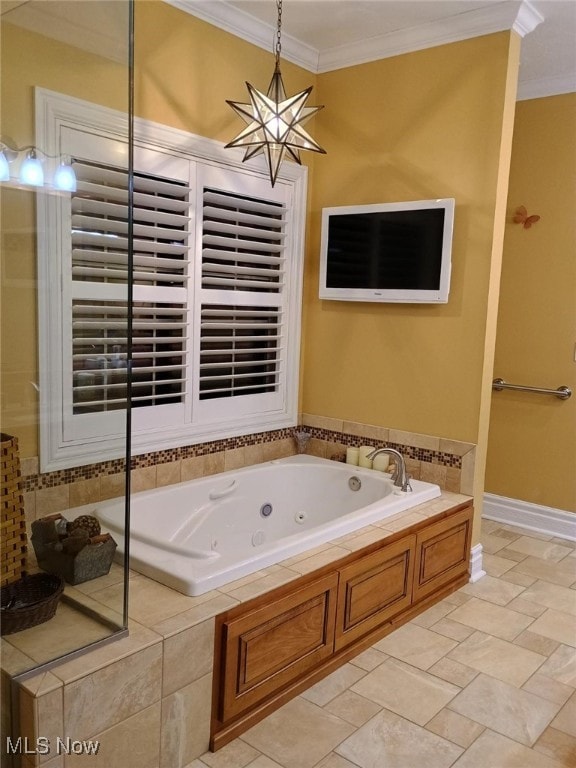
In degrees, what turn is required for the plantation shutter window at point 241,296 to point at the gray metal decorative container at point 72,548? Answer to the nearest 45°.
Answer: approximately 45° to its right

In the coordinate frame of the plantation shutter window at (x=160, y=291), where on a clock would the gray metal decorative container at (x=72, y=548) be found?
The gray metal decorative container is roughly at 2 o'clock from the plantation shutter window.

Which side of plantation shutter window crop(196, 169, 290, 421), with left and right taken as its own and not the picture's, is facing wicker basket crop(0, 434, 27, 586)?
right

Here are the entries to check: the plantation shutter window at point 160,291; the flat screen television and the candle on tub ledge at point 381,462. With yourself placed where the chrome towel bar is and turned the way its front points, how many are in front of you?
3

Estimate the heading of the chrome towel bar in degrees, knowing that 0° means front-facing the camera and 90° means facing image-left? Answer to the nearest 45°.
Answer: approximately 45°

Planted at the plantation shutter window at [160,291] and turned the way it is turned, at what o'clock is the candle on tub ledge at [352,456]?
The candle on tub ledge is roughly at 10 o'clock from the plantation shutter window.
